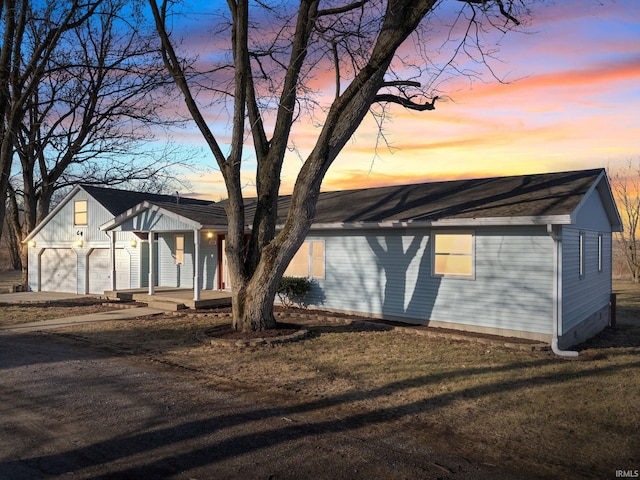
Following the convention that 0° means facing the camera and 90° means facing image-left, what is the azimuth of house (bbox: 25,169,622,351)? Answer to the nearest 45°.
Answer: approximately 45°
